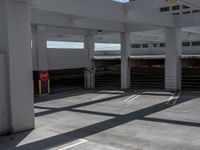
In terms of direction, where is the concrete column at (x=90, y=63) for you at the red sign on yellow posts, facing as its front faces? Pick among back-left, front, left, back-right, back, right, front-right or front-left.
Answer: back-left

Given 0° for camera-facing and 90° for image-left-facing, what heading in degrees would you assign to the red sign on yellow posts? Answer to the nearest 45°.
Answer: approximately 0°

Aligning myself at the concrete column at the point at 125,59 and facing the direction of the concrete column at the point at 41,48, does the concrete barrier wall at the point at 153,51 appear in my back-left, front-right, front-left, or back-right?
back-right

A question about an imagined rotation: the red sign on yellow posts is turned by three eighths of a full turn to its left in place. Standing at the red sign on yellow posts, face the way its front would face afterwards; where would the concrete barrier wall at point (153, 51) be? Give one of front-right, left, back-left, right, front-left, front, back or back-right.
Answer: front

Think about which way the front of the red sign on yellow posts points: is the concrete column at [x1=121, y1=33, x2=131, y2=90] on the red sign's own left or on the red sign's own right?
on the red sign's own left

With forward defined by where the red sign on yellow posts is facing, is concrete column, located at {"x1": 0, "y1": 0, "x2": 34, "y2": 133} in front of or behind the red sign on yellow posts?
in front

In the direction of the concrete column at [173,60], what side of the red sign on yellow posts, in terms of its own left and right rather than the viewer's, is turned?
left

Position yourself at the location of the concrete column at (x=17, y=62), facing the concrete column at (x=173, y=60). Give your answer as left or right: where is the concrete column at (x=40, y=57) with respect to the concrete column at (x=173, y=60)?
left
